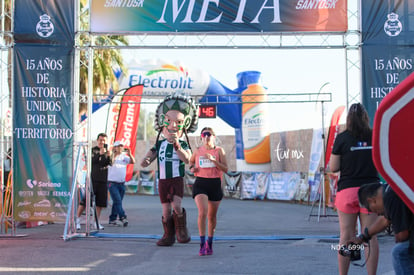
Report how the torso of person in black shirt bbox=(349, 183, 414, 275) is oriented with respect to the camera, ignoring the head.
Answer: to the viewer's left

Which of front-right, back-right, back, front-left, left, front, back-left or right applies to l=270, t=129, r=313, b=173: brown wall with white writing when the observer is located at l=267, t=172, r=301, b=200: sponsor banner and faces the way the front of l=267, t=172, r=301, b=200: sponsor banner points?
back

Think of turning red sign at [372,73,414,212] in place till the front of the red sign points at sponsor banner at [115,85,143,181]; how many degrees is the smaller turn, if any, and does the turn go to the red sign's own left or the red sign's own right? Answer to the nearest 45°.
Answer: approximately 135° to the red sign's own right

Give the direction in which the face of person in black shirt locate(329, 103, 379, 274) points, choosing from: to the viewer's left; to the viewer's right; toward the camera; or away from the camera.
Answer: away from the camera

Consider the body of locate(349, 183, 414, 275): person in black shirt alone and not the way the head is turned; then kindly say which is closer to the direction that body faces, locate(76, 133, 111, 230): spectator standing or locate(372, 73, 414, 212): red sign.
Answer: the spectator standing

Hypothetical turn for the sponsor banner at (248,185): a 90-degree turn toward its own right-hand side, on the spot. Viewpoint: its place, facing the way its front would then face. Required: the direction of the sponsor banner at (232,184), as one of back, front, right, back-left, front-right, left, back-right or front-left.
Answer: front-right

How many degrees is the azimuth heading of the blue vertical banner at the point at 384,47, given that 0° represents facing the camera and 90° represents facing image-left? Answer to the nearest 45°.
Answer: approximately 0°

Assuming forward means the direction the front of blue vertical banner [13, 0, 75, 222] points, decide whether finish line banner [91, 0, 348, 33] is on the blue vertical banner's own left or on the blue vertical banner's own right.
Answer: on the blue vertical banner's own left

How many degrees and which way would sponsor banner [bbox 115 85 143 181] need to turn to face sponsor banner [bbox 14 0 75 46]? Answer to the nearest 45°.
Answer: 0° — it already faces it

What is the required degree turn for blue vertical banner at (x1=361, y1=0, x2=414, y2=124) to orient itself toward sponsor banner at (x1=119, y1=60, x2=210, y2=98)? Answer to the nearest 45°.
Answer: approximately 135° to its right
